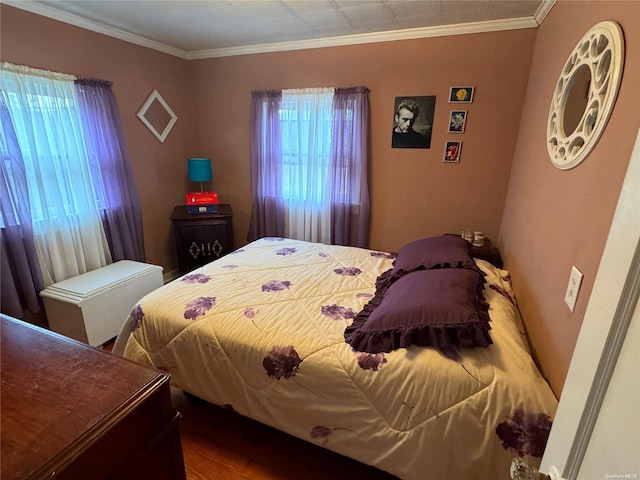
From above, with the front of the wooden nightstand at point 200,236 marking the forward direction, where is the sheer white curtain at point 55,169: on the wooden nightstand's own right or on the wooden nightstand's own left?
on the wooden nightstand's own right

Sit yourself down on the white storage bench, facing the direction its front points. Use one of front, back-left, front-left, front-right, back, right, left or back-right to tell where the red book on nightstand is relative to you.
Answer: left

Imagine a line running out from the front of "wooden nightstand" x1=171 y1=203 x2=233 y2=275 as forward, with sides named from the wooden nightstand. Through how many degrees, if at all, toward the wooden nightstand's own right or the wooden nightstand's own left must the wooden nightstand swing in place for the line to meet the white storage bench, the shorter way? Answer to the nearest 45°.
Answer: approximately 45° to the wooden nightstand's own right

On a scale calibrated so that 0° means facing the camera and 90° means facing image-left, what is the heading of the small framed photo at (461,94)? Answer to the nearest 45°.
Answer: approximately 0°

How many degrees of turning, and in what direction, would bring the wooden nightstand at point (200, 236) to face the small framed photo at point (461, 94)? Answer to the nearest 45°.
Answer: approximately 45° to its left

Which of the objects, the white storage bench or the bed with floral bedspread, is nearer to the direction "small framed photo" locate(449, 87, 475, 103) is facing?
the bed with floral bedspread

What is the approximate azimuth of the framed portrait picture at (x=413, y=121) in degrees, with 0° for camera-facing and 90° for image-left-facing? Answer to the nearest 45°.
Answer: approximately 0°

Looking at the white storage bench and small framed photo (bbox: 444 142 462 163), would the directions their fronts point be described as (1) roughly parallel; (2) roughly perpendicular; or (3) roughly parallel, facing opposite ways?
roughly perpendicular

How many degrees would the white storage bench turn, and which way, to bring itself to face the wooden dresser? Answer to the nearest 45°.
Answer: approximately 45° to its right

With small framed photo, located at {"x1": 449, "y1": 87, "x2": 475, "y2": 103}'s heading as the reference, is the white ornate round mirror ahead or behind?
ahead

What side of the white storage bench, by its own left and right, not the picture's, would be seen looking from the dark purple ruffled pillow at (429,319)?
front

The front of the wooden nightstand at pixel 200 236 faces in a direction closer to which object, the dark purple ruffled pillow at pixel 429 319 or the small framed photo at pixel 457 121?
the dark purple ruffled pillow

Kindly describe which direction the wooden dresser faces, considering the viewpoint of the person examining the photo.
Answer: facing away from the viewer and to the right of the viewer
